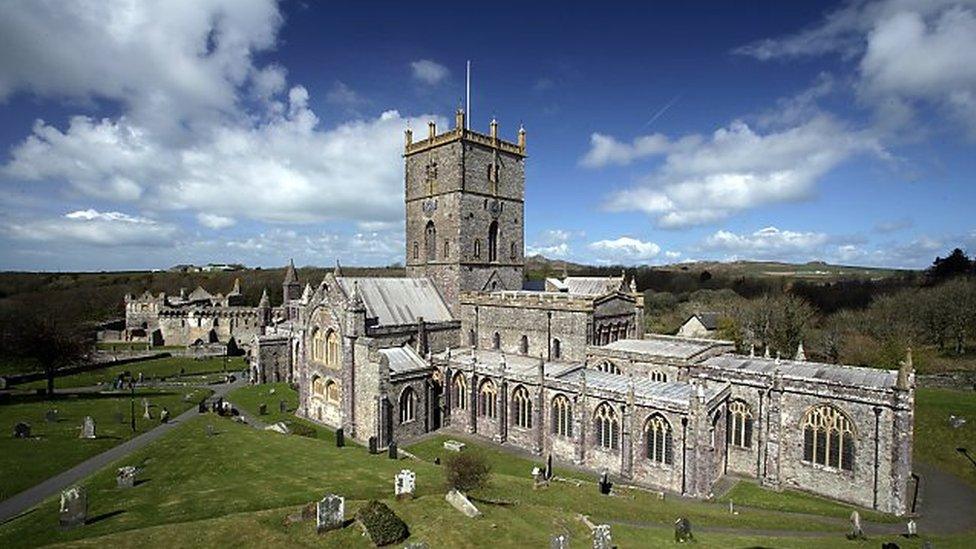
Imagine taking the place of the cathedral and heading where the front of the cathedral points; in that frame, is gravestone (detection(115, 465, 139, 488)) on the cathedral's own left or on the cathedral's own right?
on the cathedral's own left

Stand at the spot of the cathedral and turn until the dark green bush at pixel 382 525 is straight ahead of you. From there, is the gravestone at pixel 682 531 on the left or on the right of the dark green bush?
left

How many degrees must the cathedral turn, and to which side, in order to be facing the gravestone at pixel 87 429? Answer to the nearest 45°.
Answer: approximately 45° to its left

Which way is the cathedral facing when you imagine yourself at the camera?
facing away from the viewer and to the left of the viewer

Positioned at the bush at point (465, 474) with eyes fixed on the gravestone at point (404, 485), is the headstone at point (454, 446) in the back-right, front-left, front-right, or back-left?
back-right
